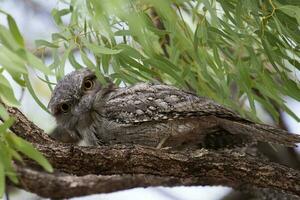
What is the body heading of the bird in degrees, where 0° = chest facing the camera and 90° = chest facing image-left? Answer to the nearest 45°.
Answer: approximately 90°
